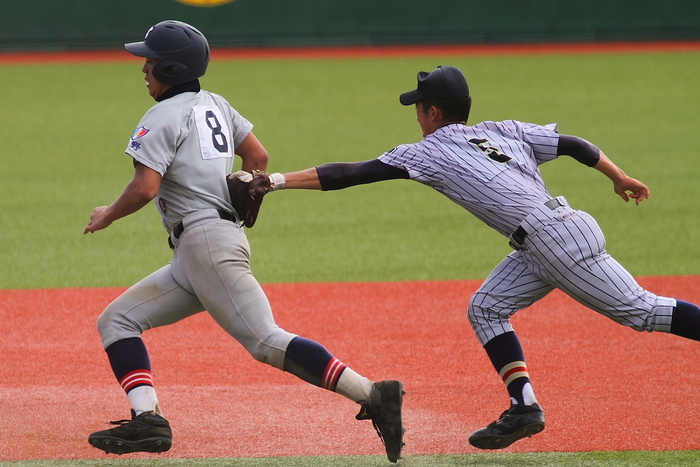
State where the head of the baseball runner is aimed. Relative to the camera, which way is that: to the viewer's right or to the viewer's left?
to the viewer's left

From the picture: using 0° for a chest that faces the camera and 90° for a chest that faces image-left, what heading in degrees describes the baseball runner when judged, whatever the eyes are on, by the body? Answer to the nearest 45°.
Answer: approximately 90°

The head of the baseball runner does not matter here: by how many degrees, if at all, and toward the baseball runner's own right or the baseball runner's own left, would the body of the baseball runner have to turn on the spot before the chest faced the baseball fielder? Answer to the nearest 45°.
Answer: approximately 180°

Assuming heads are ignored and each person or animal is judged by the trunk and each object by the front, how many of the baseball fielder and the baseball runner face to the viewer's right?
0

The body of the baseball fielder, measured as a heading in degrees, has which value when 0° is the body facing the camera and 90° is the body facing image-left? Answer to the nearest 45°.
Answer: approximately 135°

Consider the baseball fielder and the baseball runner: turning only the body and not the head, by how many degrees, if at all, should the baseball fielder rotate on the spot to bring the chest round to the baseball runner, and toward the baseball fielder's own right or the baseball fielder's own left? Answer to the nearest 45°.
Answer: approximately 45° to the baseball fielder's own left
